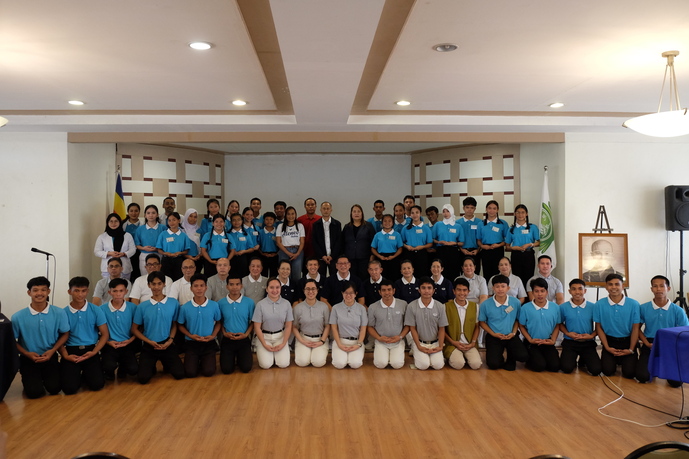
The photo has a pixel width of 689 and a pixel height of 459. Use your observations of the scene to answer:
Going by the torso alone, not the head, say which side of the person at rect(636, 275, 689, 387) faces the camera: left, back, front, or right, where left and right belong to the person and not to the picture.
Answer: front

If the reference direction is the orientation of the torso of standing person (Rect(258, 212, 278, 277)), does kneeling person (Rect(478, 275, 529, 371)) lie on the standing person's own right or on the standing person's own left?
on the standing person's own left

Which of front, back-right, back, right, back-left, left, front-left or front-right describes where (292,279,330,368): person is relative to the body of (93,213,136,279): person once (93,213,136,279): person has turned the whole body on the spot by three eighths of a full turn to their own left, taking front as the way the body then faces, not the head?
right

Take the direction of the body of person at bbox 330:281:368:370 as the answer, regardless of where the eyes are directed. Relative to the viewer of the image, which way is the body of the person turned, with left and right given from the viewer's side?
facing the viewer

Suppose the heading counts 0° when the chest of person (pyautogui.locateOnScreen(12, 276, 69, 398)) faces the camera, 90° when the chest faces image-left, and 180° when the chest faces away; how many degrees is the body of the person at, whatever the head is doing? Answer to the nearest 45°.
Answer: approximately 0°

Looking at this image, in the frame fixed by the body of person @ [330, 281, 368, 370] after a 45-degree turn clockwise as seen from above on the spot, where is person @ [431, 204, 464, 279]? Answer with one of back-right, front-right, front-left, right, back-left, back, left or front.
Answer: back

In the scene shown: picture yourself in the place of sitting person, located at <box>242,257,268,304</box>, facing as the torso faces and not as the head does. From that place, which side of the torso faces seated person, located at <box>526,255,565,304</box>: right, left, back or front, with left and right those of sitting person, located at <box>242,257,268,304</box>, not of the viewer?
left

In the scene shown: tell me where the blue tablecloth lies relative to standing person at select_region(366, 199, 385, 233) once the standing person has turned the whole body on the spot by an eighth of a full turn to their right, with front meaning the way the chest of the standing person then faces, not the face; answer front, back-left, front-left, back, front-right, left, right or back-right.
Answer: left

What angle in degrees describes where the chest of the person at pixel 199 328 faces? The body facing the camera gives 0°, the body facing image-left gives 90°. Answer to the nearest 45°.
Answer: approximately 0°

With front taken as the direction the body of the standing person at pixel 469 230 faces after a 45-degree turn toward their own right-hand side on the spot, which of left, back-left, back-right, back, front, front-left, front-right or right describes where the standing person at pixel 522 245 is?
back-left

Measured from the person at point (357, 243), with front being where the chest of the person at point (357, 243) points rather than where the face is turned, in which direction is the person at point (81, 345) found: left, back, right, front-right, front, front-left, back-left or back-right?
front-right

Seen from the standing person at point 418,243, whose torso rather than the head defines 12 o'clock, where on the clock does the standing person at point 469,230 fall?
the standing person at point 469,230 is roughly at 8 o'clock from the standing person at point 418,243.

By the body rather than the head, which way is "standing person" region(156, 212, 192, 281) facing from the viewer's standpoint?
toward the camera

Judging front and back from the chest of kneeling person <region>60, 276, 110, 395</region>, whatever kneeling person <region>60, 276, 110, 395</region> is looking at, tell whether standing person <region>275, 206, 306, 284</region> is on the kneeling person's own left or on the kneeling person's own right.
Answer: on the kneeling person's own left
